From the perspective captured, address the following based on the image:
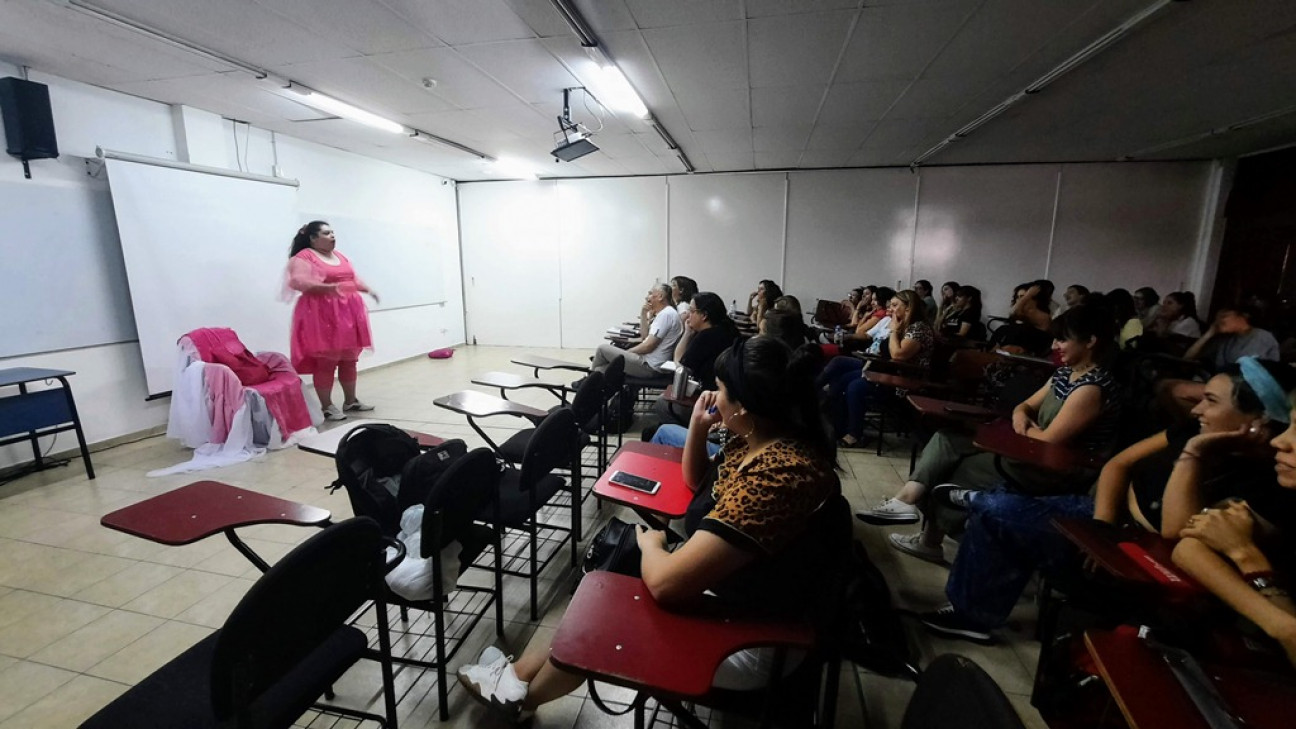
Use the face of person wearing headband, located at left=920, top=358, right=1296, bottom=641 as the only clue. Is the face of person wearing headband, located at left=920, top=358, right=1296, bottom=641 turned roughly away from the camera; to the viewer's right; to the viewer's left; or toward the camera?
to the viewer's left

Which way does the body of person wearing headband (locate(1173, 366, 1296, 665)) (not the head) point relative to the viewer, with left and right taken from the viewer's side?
facing to the left of the viewer

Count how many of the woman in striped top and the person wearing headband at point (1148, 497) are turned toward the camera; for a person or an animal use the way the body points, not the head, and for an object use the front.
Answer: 0

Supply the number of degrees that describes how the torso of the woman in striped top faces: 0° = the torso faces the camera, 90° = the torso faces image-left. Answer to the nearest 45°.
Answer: approximately 90°

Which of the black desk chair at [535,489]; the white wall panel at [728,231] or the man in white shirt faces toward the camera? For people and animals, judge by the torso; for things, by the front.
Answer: the white wall panel

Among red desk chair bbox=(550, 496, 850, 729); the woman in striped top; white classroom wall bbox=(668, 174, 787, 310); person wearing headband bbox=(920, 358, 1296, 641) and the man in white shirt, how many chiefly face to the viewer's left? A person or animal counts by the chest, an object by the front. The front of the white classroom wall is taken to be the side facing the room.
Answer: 4

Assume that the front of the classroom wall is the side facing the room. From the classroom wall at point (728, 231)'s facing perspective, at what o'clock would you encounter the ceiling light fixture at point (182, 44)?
The ceiling light fixture is roughly at 1 o'clock from the classroom wall.

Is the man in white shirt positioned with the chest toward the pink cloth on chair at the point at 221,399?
yes

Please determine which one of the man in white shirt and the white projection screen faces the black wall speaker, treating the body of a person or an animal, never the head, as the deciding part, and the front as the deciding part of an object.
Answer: the man in white shirt

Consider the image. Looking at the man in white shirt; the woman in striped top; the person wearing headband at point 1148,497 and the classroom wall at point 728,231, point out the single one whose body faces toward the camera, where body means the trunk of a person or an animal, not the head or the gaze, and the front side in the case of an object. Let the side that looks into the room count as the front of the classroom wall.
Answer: the classroom wall

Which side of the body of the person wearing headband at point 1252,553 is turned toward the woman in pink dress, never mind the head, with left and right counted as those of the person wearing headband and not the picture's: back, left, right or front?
front

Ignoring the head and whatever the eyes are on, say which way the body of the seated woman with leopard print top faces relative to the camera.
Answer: to the viewer's left

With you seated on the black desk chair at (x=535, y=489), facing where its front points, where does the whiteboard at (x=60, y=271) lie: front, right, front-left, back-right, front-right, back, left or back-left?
front

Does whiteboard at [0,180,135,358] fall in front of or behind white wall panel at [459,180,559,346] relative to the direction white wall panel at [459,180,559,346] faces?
in front

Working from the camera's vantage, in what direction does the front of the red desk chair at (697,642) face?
facing to the left of the viewer

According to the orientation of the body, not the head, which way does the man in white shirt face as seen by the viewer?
to the viewer's left

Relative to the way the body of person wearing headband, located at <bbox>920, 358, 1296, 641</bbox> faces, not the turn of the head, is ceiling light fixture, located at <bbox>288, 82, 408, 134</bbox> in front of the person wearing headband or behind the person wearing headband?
in front

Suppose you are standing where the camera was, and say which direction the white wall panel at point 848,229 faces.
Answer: facing the viewer

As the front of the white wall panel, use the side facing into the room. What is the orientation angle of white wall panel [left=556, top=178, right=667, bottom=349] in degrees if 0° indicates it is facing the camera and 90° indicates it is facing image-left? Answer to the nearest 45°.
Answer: approximately 0°

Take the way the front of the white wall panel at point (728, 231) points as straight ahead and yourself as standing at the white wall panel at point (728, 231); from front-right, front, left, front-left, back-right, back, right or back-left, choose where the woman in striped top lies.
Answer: front

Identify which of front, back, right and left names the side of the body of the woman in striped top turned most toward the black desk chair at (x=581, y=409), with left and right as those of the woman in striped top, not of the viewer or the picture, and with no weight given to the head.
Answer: front

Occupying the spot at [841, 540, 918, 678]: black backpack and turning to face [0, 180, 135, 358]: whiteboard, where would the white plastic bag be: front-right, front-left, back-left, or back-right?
front-left

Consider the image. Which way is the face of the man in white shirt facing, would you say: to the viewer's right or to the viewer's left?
to the viewer's left

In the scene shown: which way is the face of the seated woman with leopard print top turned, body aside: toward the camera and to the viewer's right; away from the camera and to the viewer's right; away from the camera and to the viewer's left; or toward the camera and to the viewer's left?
away from the camera and to the viewer's left
